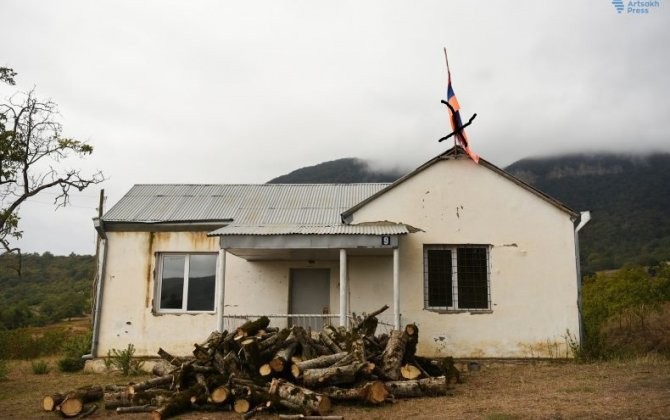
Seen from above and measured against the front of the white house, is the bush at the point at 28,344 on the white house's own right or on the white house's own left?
on the white house's own right

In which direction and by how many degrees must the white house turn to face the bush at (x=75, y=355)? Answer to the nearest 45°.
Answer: approximately 90° to its right

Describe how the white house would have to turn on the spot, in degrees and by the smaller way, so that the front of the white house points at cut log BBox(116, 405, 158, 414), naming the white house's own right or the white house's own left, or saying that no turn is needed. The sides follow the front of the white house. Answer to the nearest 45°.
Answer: approximately 45° to the white house's own right

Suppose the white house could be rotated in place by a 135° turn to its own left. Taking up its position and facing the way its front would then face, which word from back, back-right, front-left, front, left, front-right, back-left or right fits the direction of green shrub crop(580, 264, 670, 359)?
front

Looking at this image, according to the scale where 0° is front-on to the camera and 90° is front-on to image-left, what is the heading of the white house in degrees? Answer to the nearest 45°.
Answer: approximately 0°

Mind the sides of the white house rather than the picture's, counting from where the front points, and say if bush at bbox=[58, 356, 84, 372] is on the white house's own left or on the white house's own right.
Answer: on the white house's own right
